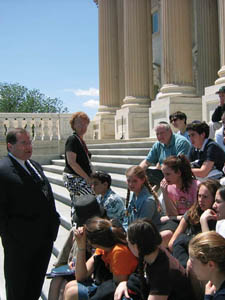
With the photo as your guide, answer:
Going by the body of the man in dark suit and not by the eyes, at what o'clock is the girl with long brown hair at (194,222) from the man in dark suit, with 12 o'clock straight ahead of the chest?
The girl with long brown hair is roughly at 11 o'clock from the man in dark suit.

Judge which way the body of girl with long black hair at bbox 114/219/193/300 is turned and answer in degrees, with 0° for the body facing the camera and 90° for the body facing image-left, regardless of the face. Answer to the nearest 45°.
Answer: approximately 90°

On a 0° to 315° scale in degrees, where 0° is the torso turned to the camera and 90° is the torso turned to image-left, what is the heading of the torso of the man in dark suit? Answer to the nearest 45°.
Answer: approximately 315°

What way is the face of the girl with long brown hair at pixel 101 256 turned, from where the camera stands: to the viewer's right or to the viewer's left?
to the viewer's left

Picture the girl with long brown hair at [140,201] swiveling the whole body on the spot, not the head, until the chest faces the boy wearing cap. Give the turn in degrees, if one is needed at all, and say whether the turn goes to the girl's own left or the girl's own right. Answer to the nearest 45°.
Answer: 0° — they already face them

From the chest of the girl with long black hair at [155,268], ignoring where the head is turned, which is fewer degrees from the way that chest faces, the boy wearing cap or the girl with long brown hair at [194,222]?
the boy wearing cap

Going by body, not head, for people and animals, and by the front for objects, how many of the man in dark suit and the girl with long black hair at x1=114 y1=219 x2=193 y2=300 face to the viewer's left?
1

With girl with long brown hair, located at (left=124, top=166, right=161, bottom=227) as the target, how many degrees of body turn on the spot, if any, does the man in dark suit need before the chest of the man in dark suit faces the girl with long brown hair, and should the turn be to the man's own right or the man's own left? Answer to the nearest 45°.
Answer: approximately 45° to the man's own left

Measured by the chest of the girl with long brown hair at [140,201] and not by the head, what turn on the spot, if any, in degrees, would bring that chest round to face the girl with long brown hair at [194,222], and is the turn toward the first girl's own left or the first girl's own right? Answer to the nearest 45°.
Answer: approximately 90° to the first girl's own left
